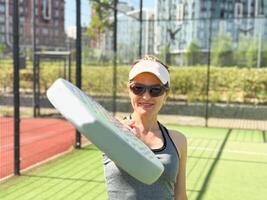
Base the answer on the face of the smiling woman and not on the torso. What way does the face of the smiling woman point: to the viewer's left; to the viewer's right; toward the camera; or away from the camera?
toward the camera

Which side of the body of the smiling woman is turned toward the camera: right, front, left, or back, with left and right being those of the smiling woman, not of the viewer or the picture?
front

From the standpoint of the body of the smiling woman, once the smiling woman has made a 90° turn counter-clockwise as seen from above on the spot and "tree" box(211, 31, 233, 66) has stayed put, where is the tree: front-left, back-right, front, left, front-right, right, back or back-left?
left

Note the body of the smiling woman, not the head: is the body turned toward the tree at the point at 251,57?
no
